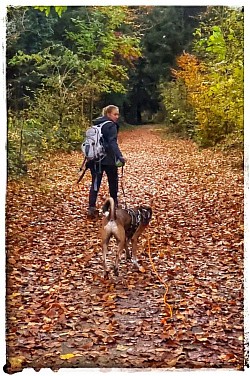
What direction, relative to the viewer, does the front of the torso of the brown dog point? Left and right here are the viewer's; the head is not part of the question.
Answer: facing away from the viewer and to the right of the viewer
